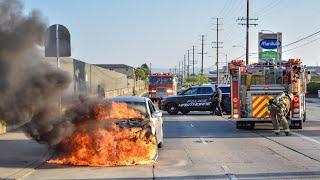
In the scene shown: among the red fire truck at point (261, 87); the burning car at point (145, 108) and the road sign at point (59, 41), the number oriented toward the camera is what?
1

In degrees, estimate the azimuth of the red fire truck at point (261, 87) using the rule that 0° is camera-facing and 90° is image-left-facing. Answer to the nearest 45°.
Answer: approximately 180°

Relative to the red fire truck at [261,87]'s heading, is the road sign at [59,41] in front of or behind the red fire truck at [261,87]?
behind

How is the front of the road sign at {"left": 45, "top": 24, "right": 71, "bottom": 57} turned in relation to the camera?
facing away from the viewer

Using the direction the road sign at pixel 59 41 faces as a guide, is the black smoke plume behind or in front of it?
behind

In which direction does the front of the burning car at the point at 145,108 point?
toward the camera

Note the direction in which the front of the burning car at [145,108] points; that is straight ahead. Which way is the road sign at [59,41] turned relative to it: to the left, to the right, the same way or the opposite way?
the opposite way

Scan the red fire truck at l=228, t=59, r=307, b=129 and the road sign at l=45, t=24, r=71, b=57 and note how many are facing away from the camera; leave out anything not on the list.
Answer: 2

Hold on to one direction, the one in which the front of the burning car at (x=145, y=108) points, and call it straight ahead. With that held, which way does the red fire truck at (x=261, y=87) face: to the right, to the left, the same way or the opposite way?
the opposite way
